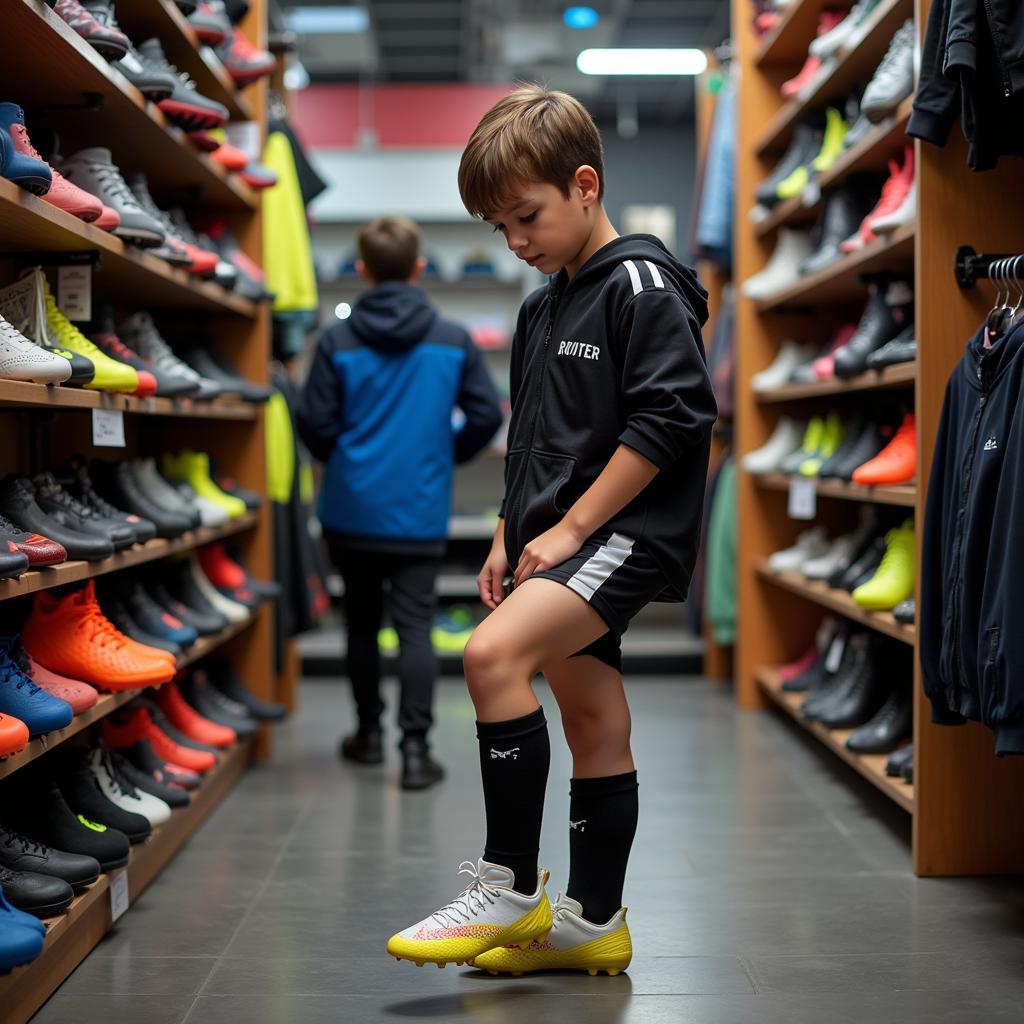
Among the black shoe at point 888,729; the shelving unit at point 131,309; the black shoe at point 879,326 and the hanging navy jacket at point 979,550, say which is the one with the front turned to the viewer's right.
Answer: the shelving unit

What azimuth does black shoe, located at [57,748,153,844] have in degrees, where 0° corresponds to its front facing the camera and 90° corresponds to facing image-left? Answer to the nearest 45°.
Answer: approximately 315°

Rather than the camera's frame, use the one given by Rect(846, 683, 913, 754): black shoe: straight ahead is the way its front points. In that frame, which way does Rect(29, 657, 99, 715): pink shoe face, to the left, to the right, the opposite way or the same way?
the opposite way

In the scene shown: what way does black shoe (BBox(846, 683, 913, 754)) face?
to the viewer's left

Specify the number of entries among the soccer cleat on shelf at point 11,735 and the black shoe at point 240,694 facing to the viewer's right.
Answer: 2

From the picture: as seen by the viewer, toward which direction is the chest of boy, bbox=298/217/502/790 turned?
away from the camera

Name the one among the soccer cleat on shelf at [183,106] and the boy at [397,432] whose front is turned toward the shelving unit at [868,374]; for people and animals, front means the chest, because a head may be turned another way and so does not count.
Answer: the soccer cleat on shelf

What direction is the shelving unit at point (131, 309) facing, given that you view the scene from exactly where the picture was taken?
facing to the right of the viewer

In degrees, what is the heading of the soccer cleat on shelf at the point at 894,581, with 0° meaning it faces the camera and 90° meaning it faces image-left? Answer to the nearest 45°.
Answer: approximately 45°
